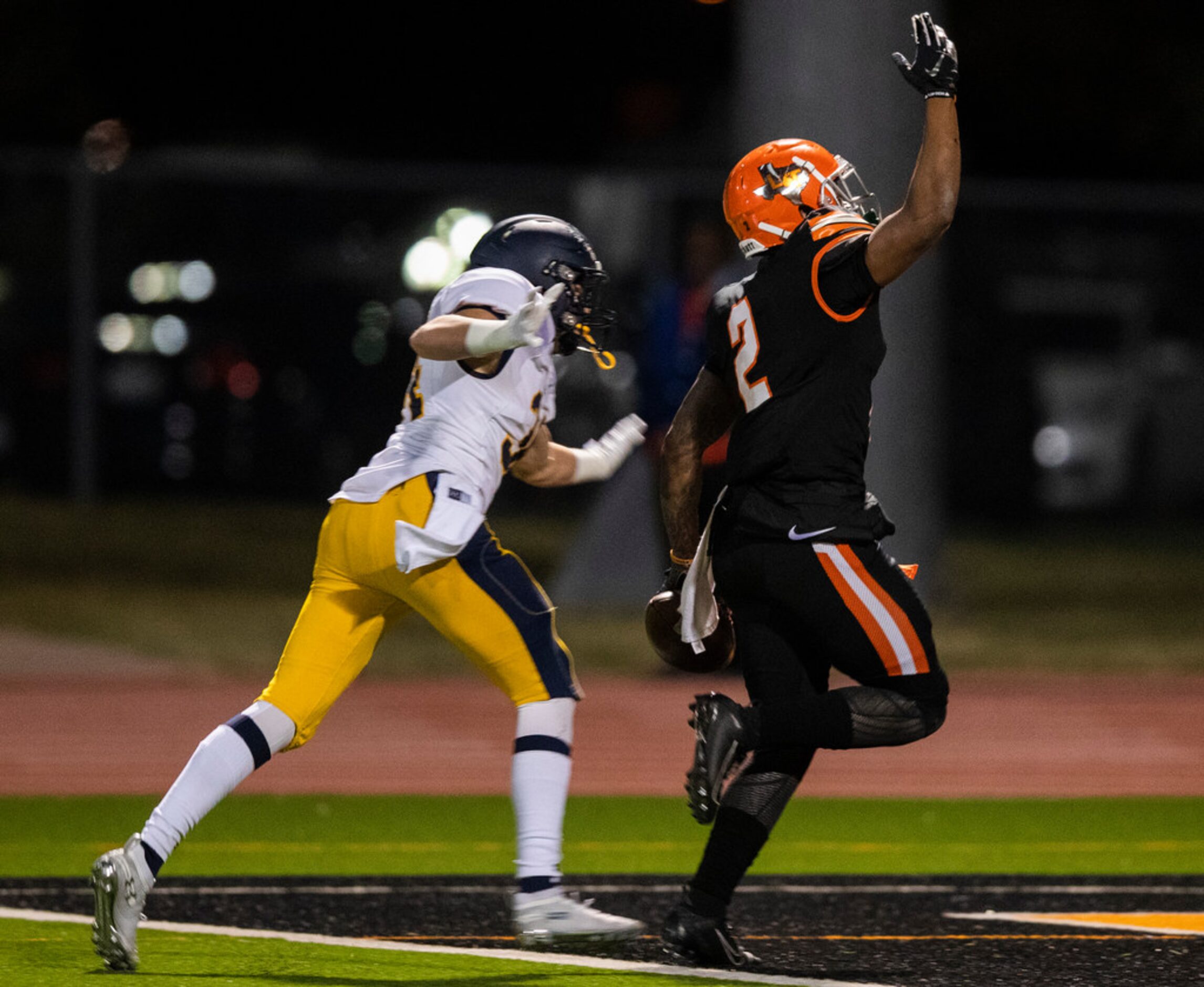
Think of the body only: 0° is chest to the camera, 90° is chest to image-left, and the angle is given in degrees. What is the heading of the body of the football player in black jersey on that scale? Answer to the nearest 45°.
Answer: approximately 225°

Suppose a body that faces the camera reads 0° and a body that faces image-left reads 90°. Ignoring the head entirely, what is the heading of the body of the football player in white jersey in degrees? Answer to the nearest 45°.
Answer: approximately 270°

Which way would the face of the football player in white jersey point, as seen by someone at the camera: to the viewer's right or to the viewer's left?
to the viewer's right

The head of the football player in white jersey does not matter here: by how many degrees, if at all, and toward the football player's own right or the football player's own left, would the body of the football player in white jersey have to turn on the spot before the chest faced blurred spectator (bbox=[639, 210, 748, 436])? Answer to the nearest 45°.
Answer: approximately 90° to the football player's own left

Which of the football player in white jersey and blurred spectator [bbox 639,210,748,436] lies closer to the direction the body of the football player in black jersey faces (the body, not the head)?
the blurred spectator
